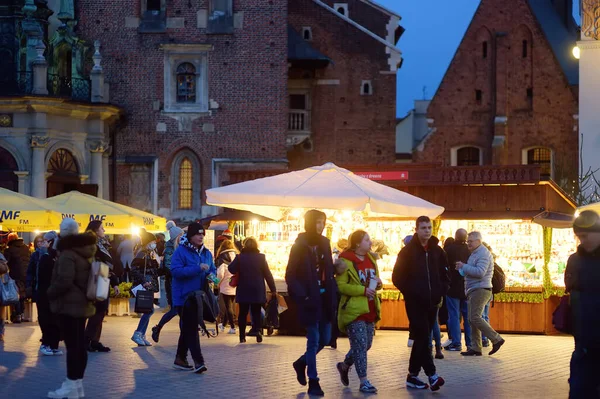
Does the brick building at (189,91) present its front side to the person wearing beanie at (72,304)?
yes

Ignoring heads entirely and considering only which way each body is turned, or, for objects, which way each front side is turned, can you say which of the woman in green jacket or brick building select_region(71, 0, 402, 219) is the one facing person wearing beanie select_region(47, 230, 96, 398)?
the brick building

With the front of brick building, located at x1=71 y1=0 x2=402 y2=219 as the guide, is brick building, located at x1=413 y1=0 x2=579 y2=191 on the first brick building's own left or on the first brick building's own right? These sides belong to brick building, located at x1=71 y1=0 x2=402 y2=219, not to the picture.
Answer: on the first brick building's own left

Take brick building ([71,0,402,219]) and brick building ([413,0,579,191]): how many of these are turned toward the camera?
2

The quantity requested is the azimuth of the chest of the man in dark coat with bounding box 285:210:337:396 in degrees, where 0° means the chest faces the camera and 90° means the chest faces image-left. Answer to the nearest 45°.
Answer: approximately 315°

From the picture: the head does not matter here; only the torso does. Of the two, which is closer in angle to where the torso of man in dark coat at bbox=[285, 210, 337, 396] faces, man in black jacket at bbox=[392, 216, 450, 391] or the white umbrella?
the man in black jacket

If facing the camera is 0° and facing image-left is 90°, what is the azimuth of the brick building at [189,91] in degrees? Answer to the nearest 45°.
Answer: approximately 0°
